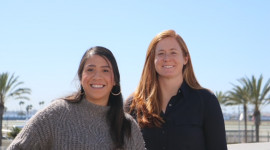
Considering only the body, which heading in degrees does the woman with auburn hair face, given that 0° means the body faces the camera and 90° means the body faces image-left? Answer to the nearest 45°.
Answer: approximately 45°

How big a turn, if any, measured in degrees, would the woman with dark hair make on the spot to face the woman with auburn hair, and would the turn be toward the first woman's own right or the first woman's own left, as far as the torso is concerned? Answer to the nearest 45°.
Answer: approximately 135° to the first woman's own left

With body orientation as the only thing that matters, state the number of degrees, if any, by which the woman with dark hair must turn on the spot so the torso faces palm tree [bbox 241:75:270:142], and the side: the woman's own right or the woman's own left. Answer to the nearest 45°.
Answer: approximately 135° to the woman's own left

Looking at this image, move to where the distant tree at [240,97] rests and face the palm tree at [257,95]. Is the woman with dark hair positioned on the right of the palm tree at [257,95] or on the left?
right

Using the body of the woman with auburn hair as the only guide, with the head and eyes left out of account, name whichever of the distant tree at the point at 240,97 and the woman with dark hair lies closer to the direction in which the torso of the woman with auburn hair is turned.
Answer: the woman with dark hair

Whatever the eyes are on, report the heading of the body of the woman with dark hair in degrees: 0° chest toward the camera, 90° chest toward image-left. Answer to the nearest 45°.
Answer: approximately 0°

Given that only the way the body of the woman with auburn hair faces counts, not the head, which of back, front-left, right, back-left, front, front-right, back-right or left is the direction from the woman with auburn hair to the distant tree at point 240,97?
back-right

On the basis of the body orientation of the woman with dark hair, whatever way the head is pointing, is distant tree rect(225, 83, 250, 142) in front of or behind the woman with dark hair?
behind

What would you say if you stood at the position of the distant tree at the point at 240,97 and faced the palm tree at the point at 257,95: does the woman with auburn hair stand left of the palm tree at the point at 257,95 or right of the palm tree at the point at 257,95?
right
